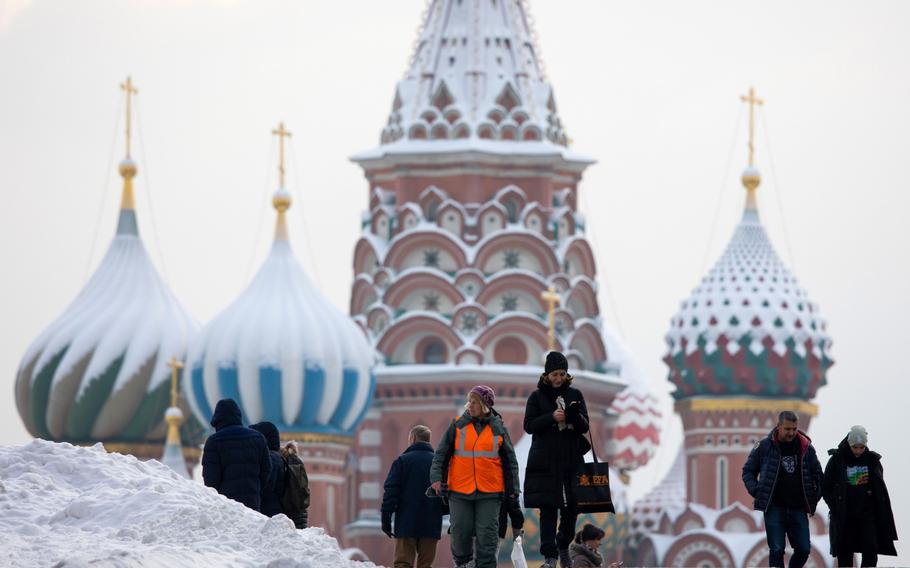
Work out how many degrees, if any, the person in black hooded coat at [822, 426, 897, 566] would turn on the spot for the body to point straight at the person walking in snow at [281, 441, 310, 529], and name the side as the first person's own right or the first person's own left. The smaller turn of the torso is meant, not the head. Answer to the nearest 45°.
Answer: approximately 90° to the first person's own right

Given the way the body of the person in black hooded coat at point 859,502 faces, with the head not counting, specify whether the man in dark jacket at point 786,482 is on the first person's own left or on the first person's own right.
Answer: on the first person's own right

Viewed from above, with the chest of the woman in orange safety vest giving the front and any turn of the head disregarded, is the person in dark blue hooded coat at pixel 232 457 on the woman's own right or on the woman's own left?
on the woman's own right

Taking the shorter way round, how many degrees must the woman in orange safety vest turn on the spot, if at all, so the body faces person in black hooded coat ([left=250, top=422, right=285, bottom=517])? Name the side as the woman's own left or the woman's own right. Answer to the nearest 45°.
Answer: approximately 135° to the woman's own right

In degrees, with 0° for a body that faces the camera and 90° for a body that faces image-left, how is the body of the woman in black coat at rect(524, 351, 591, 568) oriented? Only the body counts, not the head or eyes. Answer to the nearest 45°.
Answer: approximately 0°

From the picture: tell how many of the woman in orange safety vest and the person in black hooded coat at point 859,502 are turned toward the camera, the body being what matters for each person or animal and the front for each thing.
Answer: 2

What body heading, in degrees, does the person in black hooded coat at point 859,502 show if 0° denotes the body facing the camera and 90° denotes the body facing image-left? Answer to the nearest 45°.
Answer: approximately 0°
